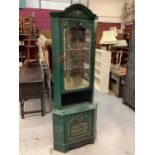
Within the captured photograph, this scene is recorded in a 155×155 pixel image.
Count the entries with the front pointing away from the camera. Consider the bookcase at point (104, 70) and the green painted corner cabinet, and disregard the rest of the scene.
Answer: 0

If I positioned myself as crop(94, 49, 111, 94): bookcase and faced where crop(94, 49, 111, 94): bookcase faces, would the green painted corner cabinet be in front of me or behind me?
in front

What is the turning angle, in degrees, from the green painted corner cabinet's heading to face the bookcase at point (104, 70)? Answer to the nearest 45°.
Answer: approximately 135° to its left

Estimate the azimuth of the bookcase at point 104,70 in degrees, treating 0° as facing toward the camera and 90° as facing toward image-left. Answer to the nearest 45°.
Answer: approximately 45°

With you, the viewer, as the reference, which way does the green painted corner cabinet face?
facing the viewer and to the right of the viewer
